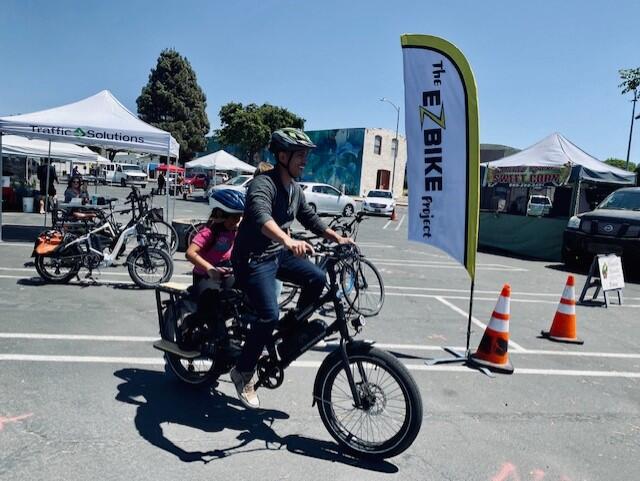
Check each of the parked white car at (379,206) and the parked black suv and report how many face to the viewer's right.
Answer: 0

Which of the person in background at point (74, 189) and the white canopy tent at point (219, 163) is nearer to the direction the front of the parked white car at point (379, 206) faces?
the person in background

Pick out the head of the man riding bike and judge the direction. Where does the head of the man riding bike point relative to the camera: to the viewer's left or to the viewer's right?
to the viewer's right

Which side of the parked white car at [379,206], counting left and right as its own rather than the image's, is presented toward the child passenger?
front

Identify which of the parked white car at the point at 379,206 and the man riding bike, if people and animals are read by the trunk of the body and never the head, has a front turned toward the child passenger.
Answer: the parked white car

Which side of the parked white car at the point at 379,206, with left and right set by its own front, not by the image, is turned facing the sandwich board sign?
front

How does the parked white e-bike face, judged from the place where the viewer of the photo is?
facing to the right of the viewer

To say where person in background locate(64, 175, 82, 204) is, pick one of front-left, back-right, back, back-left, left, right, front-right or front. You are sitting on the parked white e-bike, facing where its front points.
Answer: left

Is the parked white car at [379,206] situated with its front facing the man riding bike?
yes

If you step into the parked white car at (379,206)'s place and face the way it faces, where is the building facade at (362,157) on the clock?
The building facade is roughly at 6 o'clock from the parked white car.

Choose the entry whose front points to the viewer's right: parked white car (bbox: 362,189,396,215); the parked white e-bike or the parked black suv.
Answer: the parked white e-bike

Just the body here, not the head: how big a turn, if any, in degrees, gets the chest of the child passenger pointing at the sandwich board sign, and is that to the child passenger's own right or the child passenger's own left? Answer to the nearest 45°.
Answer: approximately 90° to the child passenger's own left

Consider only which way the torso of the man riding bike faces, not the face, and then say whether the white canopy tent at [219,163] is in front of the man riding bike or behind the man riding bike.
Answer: behind

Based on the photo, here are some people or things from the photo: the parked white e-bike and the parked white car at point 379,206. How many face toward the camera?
1

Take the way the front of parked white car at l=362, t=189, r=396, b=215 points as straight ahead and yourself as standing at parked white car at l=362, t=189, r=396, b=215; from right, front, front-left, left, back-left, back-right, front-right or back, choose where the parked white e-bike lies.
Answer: front

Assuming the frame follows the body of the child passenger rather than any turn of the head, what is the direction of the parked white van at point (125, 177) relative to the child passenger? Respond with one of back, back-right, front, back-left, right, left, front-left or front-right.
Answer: back-left

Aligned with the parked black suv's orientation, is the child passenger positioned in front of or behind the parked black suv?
in front

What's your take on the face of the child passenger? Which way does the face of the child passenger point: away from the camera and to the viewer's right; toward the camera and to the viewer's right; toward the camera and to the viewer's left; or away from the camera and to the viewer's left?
toward the camera and to the viewer's right
